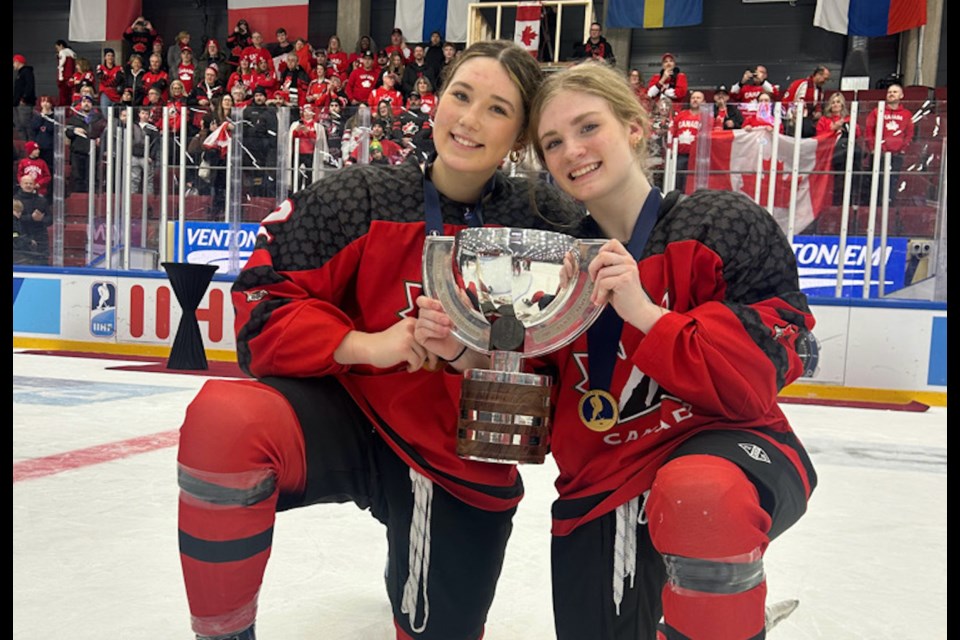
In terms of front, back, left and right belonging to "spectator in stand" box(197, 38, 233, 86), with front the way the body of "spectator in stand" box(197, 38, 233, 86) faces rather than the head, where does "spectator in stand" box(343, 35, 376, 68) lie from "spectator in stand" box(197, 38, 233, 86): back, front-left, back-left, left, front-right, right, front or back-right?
left

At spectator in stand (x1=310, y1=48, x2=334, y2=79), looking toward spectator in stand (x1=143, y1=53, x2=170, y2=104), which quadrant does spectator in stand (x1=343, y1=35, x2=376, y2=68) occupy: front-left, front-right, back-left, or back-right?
back-right

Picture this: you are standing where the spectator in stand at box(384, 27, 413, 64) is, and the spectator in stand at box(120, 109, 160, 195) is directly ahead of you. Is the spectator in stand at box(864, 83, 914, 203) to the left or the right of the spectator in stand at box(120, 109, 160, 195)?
left

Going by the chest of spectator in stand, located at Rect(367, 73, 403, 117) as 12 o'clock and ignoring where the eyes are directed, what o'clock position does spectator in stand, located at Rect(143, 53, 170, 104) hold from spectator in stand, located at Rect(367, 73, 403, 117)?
spectator in stand, located at Rect(143, 53, 170, 104) is roughly at 4 o'clock from spectator in stand, located at Rect(367, 73, 403, 117).

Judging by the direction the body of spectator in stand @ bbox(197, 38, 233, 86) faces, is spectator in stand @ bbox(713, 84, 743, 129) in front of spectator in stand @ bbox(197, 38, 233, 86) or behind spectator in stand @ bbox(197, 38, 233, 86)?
in front

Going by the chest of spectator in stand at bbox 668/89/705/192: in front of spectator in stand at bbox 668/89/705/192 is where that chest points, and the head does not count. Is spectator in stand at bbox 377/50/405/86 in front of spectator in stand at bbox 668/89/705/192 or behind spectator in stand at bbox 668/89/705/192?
behind
